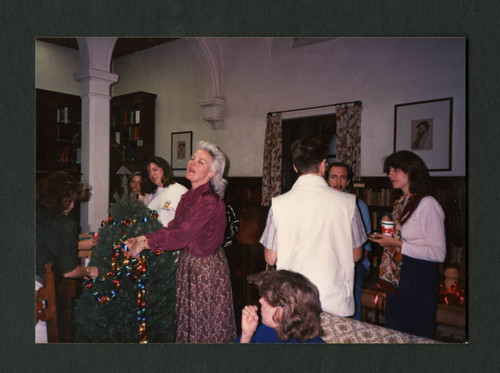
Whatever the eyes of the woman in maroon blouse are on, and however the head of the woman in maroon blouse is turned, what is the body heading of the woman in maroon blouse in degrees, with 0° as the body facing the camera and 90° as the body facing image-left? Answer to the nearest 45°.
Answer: approximately 90°

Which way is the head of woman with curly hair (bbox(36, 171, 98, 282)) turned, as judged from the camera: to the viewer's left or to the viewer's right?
to the viewer's right

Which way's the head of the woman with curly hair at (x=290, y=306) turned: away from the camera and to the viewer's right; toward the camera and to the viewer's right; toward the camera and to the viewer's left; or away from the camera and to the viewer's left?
away from the camera and to the viewer's left

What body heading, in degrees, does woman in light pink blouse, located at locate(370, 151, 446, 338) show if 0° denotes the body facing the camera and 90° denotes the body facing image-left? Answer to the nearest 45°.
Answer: approximately 90°

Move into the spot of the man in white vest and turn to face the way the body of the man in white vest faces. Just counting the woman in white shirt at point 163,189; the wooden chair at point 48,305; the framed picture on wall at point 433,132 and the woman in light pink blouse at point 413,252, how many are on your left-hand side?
2

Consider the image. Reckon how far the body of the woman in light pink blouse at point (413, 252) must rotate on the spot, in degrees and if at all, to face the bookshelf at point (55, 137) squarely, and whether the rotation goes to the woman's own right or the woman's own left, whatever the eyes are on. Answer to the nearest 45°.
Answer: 0° — they already face it

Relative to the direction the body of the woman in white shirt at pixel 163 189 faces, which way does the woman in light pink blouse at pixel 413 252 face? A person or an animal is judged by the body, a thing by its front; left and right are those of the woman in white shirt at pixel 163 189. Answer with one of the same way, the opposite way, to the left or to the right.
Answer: to the right

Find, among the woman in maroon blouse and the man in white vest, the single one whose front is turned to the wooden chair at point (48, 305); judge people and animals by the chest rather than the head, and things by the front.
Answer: the woman in maroon blouse

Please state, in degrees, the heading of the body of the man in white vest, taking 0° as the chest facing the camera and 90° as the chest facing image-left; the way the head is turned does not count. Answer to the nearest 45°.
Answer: approximately 180°

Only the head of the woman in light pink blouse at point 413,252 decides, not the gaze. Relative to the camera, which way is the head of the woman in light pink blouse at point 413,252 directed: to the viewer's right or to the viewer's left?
to the viewer's left

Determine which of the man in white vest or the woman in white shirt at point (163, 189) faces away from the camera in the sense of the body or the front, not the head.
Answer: the man in white vest

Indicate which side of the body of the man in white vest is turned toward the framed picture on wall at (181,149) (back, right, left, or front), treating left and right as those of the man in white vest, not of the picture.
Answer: front
